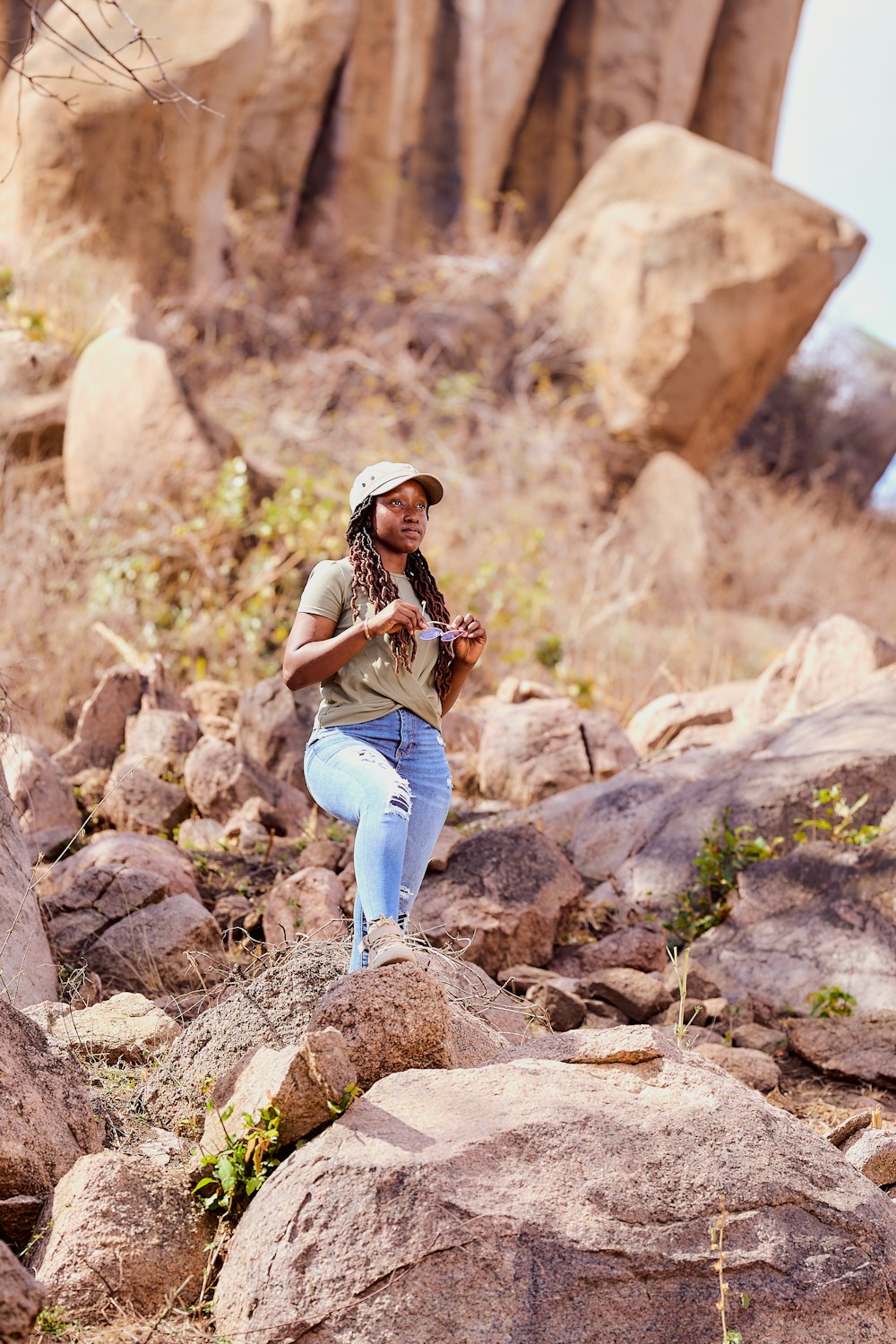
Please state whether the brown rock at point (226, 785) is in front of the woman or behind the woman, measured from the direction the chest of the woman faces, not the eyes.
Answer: behind

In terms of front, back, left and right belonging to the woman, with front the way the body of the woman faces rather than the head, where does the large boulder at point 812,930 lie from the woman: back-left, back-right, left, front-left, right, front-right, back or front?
left

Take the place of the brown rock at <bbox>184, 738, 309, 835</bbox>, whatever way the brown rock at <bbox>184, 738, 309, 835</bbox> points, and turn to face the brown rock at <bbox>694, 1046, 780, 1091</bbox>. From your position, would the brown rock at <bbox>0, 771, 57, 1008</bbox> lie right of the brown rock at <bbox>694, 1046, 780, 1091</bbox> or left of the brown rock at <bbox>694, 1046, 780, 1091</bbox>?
right

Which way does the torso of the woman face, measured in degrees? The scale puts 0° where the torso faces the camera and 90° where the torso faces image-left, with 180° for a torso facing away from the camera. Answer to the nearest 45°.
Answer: approximately 315°

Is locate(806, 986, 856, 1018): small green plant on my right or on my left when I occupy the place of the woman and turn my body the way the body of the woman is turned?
on my left

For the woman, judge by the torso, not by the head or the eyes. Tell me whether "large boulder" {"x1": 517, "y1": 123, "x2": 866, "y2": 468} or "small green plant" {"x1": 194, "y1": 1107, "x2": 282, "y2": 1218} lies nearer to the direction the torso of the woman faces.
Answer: the small green plant

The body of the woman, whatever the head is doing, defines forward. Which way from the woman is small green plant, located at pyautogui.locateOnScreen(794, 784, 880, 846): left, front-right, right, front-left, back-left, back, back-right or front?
left

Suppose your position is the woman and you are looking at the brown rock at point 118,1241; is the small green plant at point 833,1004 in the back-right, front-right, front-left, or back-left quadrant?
back-left

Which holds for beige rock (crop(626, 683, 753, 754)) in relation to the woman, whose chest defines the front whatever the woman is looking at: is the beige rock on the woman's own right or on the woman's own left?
on the woman's own left

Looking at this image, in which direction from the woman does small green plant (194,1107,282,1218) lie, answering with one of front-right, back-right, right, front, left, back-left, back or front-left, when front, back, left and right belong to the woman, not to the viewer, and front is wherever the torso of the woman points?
front-right

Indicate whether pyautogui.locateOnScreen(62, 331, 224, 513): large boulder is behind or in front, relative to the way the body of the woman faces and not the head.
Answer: behind

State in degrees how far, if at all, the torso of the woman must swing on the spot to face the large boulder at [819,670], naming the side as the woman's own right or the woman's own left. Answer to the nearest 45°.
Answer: approximately 90° to the woman's own left
